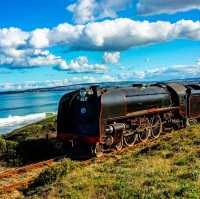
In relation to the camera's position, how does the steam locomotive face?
facing the viewer and to the left of the viewer
